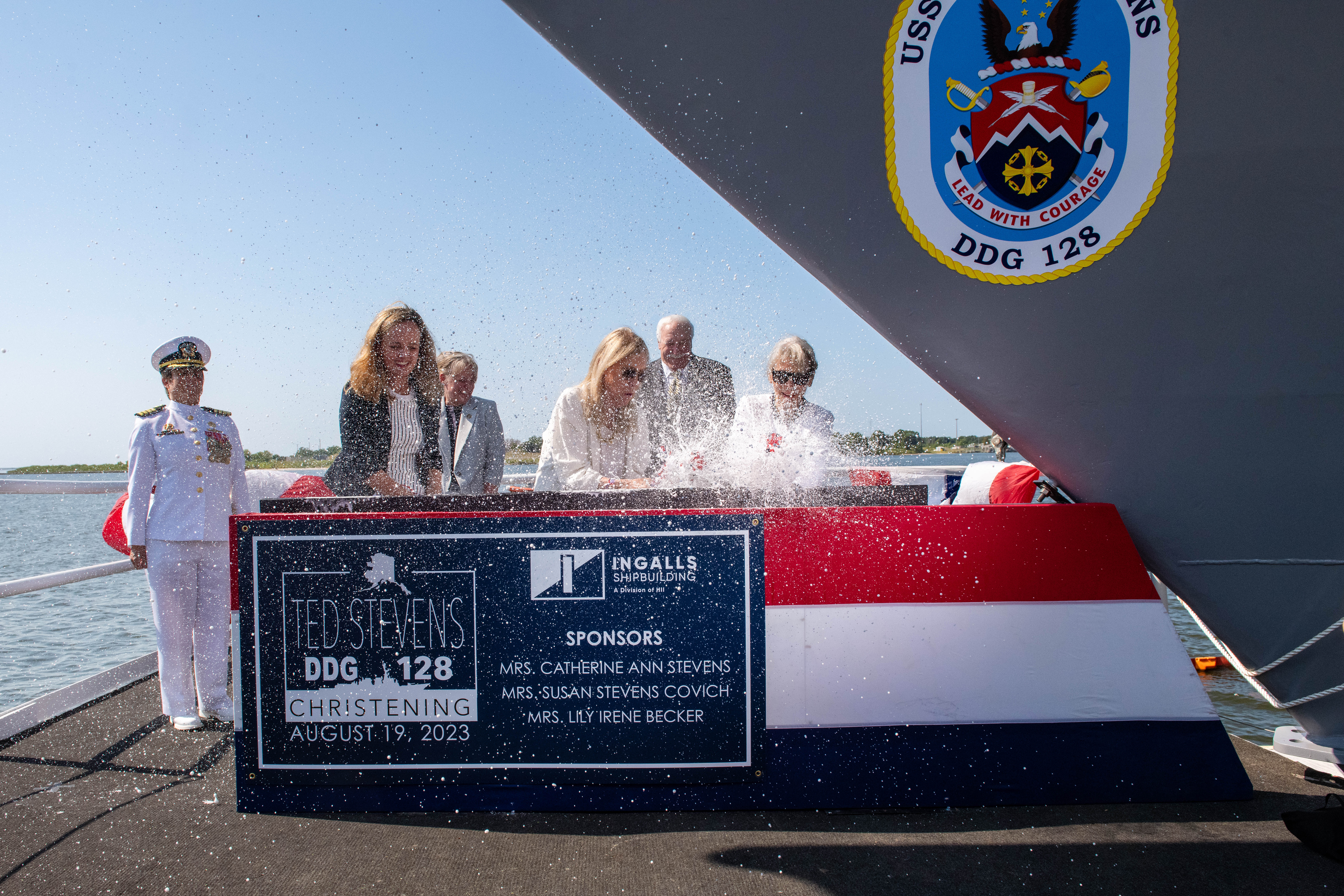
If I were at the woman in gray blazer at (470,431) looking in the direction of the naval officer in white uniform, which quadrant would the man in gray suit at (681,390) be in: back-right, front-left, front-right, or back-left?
back-left

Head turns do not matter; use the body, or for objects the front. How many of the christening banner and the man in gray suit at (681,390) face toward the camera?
2

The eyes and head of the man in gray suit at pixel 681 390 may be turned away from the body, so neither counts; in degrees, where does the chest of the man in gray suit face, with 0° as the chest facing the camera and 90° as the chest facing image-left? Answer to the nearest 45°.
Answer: approximately 0°

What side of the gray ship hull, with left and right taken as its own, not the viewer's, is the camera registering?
left

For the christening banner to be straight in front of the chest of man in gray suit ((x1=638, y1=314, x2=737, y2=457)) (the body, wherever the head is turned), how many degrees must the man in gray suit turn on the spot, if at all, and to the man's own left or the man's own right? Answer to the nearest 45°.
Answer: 0° — they already face it

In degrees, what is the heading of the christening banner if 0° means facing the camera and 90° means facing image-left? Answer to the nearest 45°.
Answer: approximately 0°

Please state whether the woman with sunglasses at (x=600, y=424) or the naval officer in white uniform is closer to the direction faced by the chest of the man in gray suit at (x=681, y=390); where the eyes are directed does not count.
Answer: the woman with sunglasses
